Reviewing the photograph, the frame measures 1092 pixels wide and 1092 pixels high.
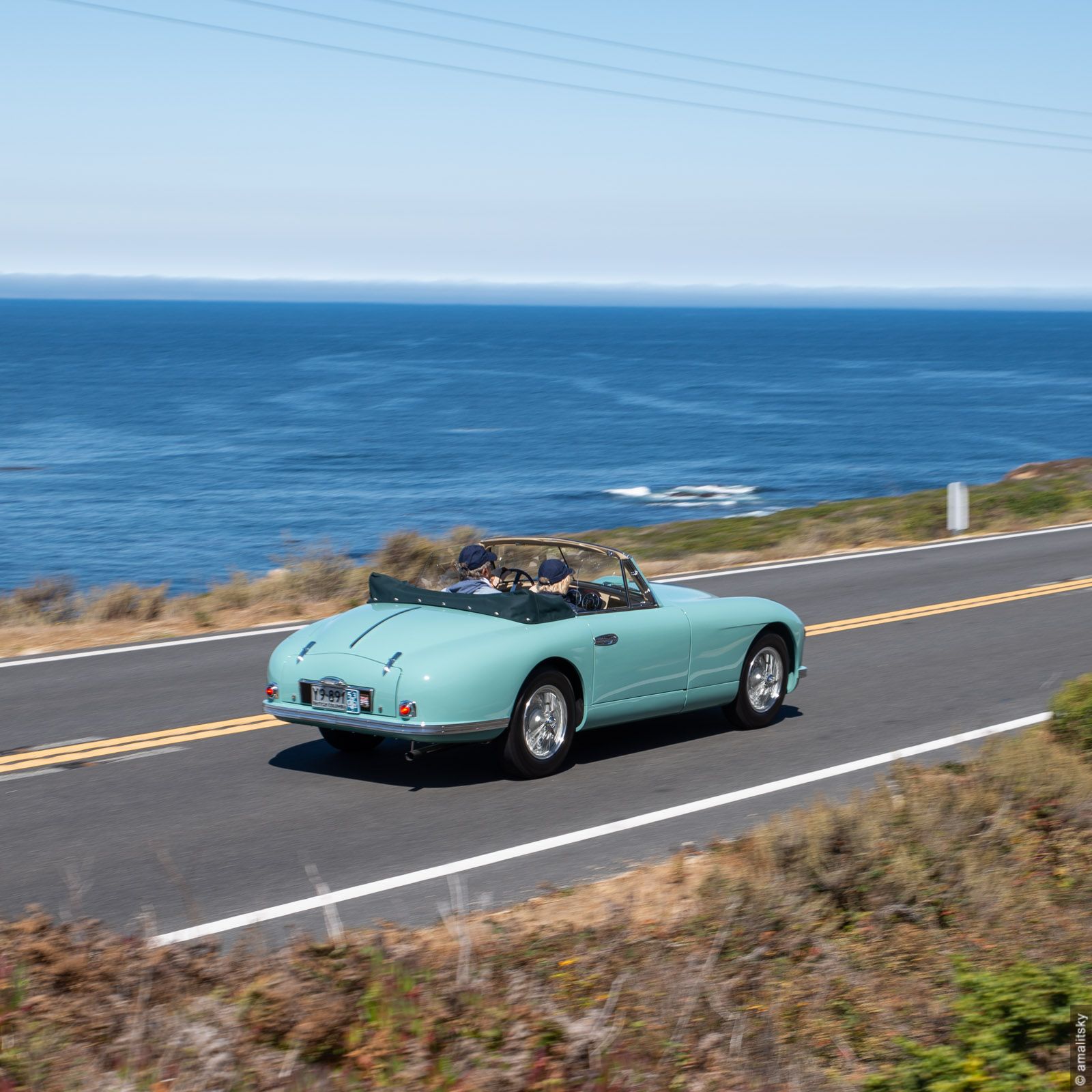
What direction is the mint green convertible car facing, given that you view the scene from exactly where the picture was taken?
facing away from the viewer and to the right of the viewer

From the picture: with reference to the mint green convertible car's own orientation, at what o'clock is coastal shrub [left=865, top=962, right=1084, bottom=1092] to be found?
The coastal shrub is roughly at 4 o'clock from the mint green convertible car.

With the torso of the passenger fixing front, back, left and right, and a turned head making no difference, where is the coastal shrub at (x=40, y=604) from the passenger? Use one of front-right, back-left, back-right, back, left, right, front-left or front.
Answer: left

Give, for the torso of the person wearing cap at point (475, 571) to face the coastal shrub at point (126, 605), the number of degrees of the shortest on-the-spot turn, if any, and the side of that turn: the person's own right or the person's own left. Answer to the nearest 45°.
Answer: approximately 90° to the person's own left

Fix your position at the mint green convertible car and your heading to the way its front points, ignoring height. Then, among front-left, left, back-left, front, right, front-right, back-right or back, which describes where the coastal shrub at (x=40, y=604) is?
left

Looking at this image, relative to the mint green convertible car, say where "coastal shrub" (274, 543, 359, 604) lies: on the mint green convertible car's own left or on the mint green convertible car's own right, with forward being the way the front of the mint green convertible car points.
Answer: on the mint green convertible car's own left

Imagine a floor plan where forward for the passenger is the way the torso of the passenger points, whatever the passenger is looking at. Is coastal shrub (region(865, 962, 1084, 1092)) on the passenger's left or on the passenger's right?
on the passenger's right

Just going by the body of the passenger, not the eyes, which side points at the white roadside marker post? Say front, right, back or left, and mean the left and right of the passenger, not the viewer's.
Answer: front

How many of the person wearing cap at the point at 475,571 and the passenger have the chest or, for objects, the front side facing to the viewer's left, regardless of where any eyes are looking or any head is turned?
0

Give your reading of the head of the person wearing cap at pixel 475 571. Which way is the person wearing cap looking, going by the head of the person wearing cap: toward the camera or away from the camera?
away from the camera

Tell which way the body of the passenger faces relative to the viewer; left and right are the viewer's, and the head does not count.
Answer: facing away from the viewer and to the right of the viewer

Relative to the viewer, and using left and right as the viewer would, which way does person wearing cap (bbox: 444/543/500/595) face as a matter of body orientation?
facing away from the viewer and to the right of the viewer

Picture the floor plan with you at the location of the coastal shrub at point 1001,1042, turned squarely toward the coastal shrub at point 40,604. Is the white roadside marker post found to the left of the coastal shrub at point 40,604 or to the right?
right

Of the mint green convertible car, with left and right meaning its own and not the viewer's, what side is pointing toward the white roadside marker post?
front

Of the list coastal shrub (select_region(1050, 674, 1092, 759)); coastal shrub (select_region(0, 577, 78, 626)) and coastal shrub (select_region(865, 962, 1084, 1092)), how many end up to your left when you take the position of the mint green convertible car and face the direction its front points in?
1
